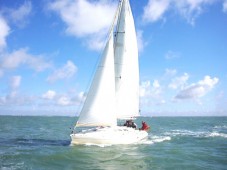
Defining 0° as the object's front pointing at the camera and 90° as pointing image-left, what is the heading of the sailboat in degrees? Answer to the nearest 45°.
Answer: approximately 45°
